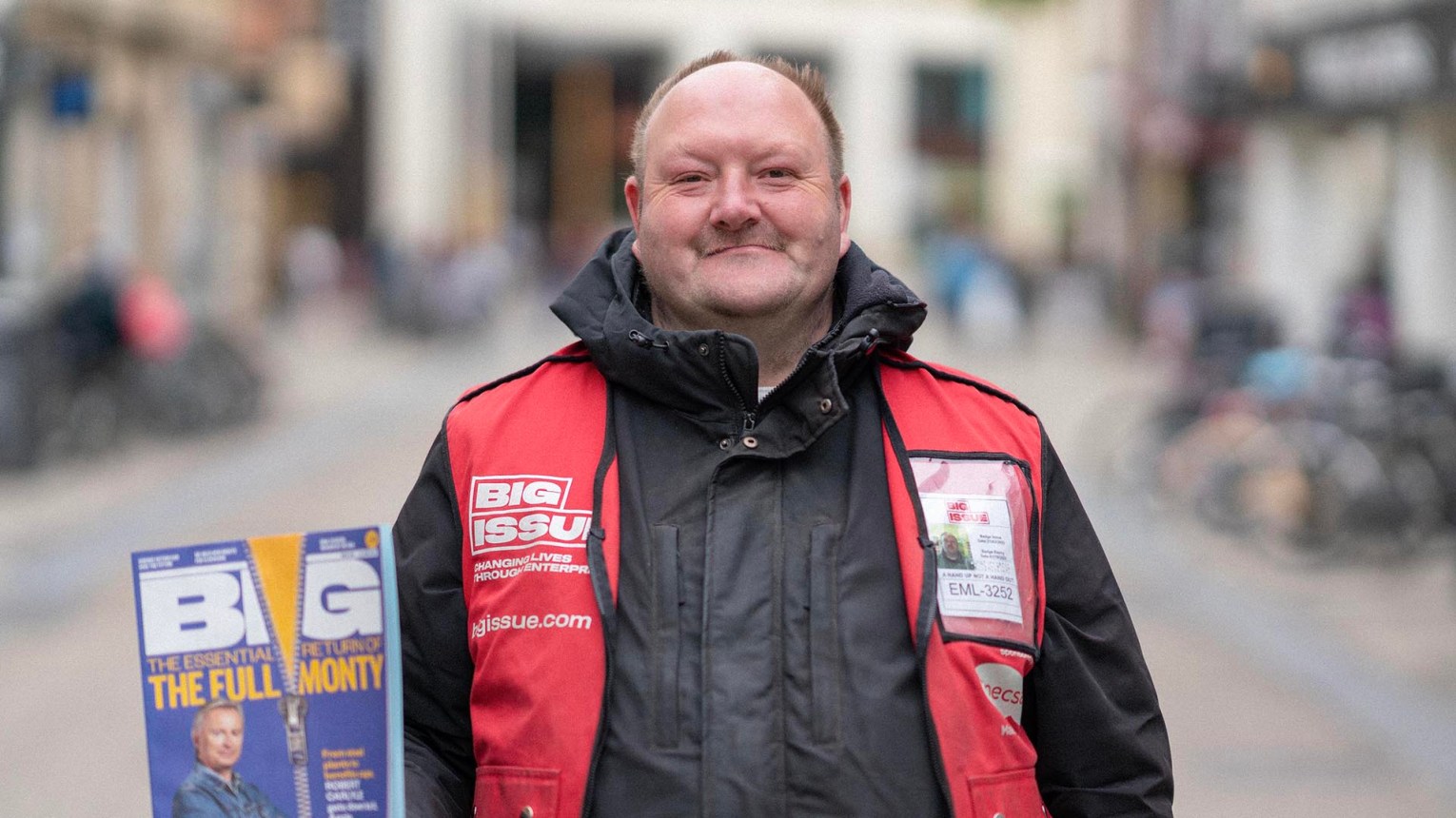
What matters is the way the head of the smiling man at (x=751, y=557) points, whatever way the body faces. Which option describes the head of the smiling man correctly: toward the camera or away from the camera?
toward the camera

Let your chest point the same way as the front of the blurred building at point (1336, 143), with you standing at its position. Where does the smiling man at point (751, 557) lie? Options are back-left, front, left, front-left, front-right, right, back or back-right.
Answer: front-left

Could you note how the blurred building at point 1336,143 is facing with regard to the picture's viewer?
facing the viewer and to the left of the viewer

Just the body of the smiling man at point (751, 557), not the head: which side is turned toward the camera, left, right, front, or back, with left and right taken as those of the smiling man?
front

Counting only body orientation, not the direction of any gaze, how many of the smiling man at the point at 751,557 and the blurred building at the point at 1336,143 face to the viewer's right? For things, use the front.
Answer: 0

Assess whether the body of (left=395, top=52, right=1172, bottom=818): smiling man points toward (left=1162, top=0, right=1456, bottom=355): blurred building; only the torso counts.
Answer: no

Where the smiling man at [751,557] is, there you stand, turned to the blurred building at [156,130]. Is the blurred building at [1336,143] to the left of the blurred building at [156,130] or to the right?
right

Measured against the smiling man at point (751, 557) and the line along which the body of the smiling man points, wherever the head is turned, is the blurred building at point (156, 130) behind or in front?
behind

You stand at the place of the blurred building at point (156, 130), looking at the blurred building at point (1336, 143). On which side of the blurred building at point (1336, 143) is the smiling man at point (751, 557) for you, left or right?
right
